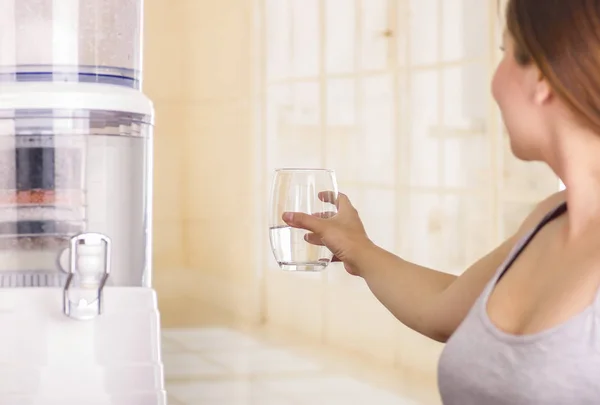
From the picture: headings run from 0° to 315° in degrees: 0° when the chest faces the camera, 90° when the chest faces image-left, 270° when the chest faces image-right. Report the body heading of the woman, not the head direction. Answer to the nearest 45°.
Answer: approximately 45°

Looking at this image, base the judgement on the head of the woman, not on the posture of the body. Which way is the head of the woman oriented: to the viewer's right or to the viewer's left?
to the viewer's left
